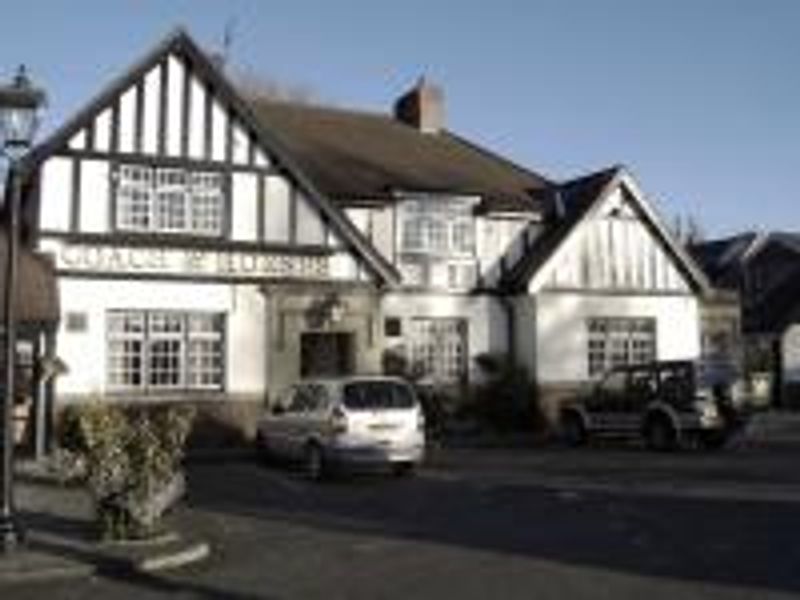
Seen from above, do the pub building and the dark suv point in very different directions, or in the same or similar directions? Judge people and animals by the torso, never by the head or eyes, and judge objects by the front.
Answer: very different directions

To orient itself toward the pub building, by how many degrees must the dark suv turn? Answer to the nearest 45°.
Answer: approximately 45° to its left

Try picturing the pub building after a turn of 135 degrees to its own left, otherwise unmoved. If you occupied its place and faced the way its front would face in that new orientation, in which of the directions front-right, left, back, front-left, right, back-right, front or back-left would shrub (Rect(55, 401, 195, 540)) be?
back

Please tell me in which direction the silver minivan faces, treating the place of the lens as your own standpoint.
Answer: facing away from the viewer and to the left of the viewer

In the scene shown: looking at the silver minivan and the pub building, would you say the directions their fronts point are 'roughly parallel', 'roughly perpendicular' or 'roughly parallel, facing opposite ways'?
roughly parallel, facing opposite ways

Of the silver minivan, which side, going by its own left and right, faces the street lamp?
left

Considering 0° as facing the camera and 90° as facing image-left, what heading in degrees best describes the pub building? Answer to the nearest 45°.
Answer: approximately 315°

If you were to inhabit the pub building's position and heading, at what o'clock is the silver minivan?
The silver minivan is roughly at 1 o'clock from the pub building.

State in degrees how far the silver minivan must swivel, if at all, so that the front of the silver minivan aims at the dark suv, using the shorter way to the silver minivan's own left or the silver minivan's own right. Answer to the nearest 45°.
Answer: approximately 90° to the silver minivan's own right

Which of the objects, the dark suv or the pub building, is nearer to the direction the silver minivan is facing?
the pub building

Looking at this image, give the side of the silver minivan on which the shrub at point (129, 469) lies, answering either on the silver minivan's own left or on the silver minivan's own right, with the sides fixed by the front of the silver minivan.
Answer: on the silver minivan's own left
